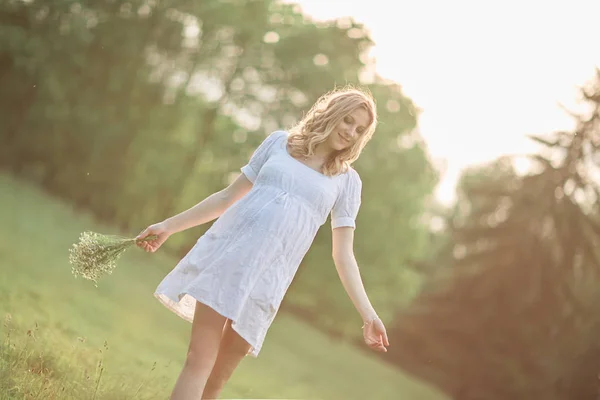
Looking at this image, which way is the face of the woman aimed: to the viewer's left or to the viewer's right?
to the viewer's right

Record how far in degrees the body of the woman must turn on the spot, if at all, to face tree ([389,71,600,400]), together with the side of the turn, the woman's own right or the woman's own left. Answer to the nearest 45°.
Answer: approximately 135° to the woman's own left

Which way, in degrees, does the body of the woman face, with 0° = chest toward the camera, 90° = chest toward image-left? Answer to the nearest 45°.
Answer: approximately 0°
